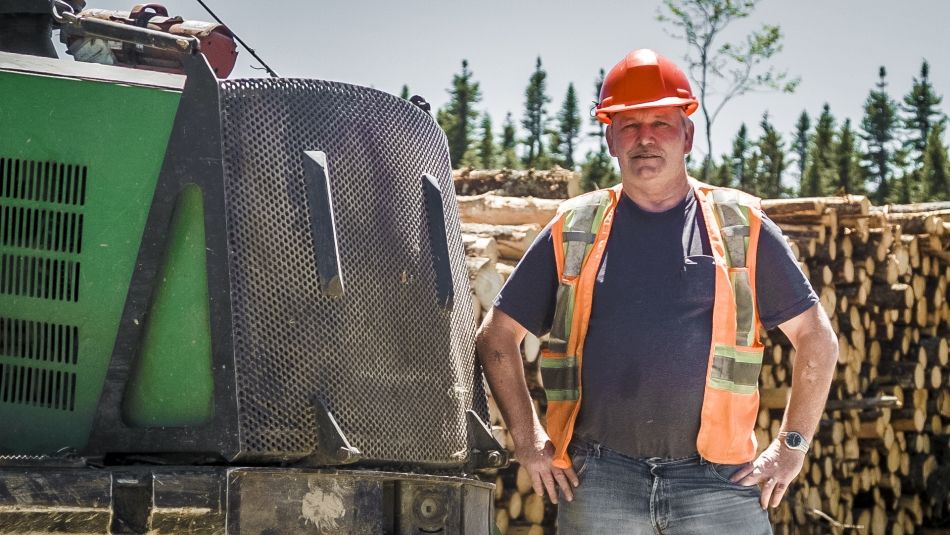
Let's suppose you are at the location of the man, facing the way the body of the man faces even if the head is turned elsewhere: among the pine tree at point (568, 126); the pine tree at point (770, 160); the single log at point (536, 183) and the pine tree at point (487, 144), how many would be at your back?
4

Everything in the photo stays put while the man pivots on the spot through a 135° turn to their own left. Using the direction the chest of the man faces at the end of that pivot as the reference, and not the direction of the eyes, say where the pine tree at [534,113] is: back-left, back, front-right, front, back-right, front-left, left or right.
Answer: front-left

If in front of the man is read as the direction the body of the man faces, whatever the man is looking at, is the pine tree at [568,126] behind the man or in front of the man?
behind

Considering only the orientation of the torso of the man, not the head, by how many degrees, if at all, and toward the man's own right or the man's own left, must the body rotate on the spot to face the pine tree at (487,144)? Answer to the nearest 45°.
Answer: approximately 180°

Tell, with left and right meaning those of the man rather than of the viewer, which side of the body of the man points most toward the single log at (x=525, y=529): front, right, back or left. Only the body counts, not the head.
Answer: back

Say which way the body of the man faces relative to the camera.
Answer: toward the camera
